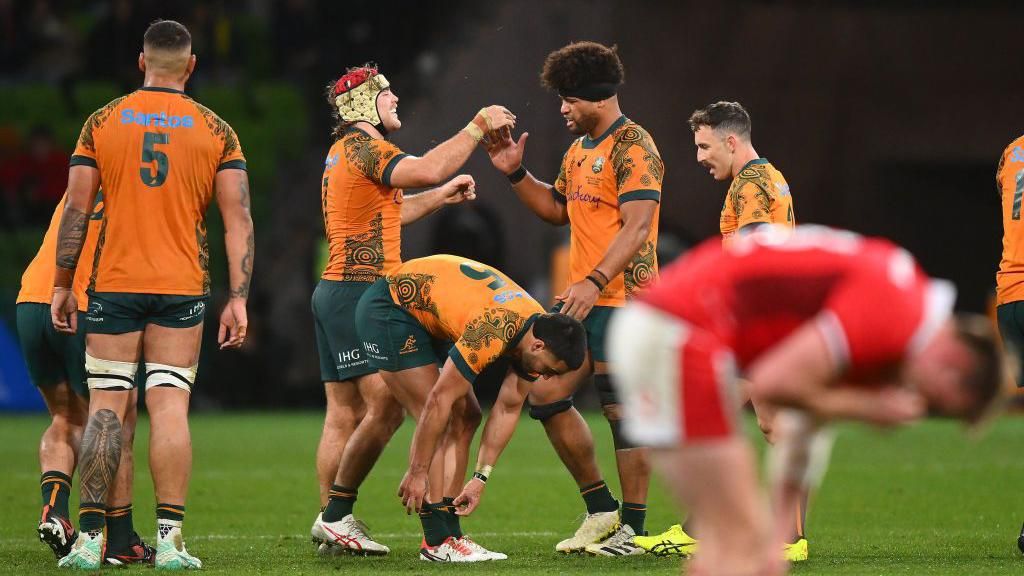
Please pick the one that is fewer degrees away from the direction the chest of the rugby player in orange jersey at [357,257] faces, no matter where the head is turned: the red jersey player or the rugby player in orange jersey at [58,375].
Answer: the red jersey player

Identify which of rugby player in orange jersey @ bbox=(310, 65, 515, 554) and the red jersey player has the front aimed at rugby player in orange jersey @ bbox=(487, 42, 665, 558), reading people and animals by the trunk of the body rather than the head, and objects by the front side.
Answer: rugby player in orange jersey @ bbox=(310, 65, 515, 554)

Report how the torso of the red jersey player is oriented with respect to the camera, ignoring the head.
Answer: to the viewer's right

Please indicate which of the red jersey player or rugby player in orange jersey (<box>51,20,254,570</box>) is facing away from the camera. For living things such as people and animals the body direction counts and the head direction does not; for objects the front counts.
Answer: the rugby player in orange jersey

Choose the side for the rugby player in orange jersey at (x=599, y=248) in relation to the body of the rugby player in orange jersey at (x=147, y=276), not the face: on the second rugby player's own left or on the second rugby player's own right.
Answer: on the second rugby player's own right

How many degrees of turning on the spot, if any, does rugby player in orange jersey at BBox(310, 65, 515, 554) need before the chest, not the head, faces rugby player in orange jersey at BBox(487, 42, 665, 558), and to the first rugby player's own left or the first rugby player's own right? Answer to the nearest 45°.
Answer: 0° — they already face them

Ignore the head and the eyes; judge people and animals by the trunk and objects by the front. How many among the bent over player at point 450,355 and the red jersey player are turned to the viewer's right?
2

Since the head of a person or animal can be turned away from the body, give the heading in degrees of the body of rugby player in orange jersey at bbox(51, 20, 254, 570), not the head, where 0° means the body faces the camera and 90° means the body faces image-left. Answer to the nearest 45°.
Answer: approximately 180°

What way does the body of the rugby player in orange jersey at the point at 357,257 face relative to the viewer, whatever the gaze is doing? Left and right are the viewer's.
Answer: facing to the right of the viewer

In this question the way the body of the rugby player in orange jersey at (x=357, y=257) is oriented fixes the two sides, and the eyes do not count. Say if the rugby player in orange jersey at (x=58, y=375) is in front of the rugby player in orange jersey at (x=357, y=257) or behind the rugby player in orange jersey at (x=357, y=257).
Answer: behind

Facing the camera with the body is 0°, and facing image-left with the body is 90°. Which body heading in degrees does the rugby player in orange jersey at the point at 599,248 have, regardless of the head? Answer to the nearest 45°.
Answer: approximately 45°

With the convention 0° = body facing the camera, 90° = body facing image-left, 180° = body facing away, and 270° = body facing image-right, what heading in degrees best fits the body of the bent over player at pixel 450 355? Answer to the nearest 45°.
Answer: approximately 270°
